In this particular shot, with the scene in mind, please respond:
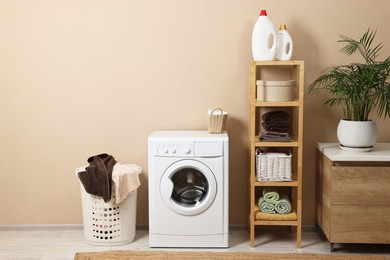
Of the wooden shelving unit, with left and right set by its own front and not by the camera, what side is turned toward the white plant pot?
left

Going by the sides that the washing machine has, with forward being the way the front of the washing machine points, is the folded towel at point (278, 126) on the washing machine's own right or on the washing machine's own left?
on the washing machine's own left

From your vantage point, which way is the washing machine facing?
toward the camera

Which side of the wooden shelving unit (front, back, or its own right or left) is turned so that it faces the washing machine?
right

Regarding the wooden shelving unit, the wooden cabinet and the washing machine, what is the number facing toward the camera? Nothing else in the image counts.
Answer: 3

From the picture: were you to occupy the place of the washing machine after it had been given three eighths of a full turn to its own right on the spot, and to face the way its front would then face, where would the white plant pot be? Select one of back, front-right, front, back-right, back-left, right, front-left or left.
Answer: back-right

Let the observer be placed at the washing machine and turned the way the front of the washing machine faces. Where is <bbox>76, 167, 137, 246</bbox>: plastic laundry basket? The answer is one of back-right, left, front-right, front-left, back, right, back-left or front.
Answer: right

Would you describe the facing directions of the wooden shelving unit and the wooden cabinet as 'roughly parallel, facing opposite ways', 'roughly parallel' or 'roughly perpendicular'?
roughly parallel

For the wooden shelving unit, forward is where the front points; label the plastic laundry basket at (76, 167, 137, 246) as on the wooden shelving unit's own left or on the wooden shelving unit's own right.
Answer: on the wooden shelving unit's own right

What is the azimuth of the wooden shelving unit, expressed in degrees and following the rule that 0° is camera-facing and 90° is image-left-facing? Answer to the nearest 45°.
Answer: approximately 0°
